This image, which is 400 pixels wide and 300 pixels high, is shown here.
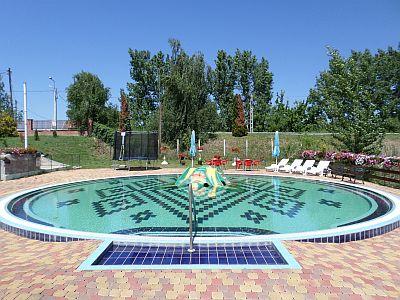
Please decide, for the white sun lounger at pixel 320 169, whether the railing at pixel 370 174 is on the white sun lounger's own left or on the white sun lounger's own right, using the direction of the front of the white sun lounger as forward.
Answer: on the white sun lounger's own left

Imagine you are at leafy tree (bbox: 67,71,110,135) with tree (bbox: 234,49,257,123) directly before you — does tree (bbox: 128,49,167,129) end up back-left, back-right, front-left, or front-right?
front-left

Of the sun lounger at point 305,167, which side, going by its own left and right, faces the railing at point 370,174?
left

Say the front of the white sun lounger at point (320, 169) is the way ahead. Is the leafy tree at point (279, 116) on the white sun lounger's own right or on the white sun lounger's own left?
on the white sun lounger's own right

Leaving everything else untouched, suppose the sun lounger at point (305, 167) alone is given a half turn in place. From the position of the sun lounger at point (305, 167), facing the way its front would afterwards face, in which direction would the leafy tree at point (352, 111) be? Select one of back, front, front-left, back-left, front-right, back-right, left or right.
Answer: front

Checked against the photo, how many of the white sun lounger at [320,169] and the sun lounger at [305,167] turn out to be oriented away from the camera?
0

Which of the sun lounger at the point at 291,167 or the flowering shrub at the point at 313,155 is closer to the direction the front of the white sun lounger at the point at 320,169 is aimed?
the sun lounger

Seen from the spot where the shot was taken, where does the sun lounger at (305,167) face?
facing the viewer and to the left of the viewer

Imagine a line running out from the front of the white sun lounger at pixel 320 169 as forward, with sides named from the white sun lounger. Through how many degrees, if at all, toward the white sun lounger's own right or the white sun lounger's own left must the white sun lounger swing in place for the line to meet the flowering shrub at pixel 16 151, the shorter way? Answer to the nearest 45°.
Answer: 0° — it already faces it

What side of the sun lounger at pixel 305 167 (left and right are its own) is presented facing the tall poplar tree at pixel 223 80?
right
